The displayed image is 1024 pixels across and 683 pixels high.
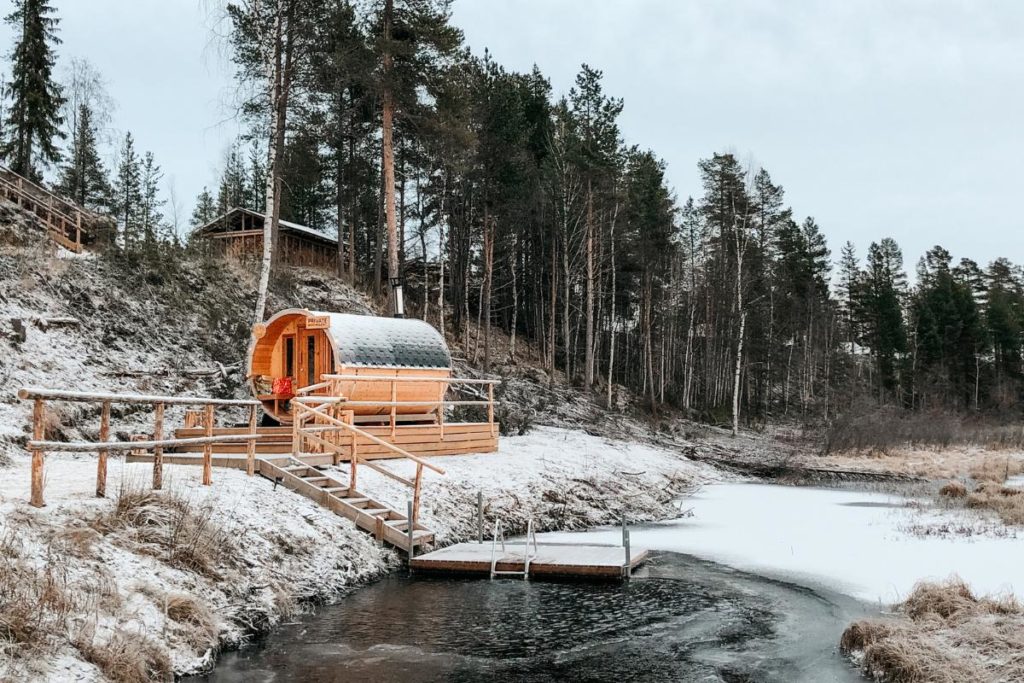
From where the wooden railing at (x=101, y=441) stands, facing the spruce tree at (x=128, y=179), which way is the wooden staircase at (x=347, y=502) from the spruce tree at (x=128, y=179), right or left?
right

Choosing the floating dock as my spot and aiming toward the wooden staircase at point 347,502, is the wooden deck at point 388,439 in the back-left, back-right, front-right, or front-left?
front-right

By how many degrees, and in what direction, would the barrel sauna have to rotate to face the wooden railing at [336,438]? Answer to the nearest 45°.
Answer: approximately 45° to its left

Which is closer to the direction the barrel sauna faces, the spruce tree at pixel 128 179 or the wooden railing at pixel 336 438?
the wooden railing

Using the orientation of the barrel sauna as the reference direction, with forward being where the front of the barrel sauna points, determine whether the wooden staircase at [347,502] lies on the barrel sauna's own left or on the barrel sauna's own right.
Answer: on the barrel sauna's own left

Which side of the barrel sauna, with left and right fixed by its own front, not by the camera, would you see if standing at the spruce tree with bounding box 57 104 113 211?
right

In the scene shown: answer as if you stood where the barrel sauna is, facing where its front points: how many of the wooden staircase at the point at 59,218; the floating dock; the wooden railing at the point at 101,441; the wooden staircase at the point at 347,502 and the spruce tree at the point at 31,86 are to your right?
2

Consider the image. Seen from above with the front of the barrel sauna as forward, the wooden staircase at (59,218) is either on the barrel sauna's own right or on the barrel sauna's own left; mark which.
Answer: on the barrel sauna's own right

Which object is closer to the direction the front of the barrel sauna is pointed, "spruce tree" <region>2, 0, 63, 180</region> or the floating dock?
the floating dock

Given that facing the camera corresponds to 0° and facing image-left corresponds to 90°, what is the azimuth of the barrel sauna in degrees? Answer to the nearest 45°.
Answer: approximately 45°

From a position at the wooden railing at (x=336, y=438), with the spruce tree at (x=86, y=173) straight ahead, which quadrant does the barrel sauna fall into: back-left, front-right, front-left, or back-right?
front-right

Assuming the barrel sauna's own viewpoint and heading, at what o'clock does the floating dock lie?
The floating dock is roughly at 10 o'clock from the barrel sauna.

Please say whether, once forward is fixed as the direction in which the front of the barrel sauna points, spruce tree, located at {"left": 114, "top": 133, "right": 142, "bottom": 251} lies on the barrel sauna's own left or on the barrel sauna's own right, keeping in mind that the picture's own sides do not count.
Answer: on the barrel sauna's own right

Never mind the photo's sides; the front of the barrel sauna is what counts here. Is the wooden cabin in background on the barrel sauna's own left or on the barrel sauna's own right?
on the barrel sauna's own right
